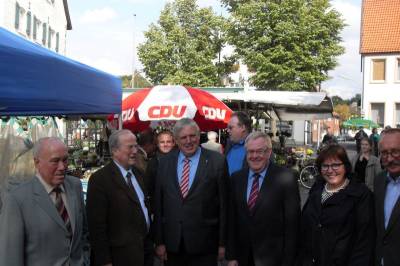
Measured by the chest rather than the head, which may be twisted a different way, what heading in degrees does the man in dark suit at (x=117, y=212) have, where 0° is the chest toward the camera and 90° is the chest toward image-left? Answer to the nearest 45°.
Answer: approximately 315°

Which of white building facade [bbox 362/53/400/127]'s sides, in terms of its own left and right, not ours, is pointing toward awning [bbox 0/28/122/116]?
front

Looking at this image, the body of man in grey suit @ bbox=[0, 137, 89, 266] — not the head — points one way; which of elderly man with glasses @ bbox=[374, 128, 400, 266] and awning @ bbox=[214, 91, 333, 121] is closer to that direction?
the elderly man with glasses

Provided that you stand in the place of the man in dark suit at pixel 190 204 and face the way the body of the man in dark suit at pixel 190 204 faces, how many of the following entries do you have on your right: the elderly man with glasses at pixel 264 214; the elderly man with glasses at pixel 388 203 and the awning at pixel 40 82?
1

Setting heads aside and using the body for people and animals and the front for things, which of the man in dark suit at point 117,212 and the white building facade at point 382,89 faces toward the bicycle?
the white building facade

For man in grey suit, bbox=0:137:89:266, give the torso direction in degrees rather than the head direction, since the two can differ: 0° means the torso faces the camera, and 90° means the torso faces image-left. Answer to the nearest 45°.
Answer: approximately 315°

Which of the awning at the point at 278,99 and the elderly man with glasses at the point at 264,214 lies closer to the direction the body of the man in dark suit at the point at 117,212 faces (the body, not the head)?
the elderly man with glasses

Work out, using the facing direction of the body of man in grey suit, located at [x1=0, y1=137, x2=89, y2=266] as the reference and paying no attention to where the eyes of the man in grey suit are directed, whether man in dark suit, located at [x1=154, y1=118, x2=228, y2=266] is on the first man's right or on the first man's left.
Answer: on the first man's left

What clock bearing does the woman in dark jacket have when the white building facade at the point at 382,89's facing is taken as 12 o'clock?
The woman in dark jacket is roughly at 12 o'clock from the white building facade.

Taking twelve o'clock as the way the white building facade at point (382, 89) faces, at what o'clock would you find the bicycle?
The bicycle is roughly at 12 o'clock from the white building facade.

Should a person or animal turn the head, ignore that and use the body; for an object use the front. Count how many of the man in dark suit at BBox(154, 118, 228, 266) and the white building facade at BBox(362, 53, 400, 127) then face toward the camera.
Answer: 2

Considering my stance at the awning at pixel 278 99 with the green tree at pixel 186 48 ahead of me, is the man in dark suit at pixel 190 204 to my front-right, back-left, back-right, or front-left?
back-left

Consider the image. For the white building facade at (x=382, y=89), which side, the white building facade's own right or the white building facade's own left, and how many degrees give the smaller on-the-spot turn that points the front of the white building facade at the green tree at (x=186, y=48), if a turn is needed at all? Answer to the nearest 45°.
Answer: approximately 45° to the white building facade's own right
